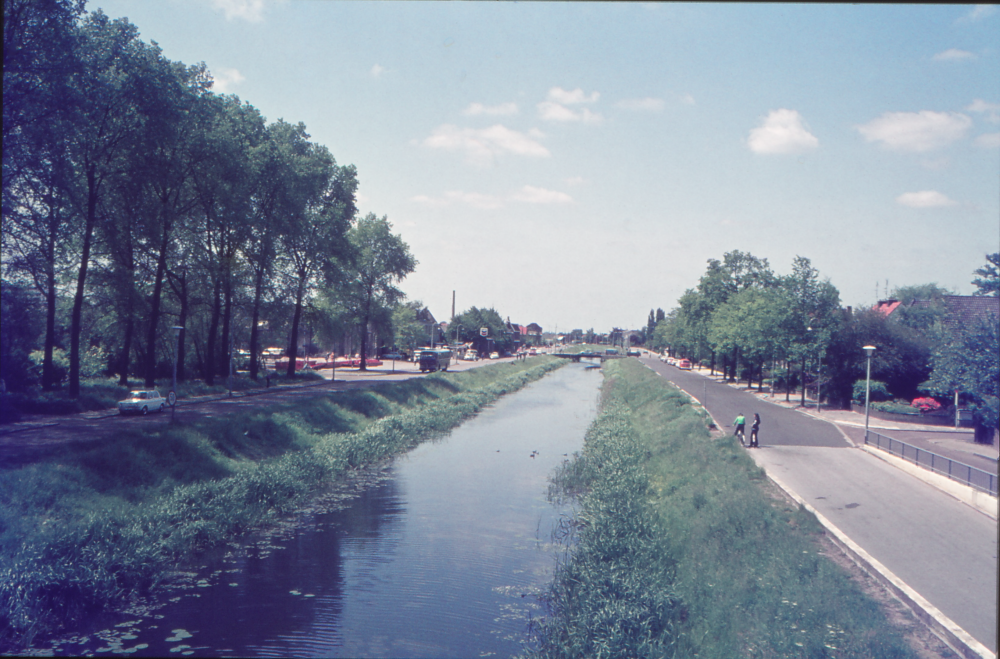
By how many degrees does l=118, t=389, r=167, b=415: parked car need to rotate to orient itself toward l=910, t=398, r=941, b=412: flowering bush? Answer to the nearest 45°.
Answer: approximately 135° to its left

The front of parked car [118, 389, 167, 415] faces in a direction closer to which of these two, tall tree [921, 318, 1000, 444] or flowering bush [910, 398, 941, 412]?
the tall tree

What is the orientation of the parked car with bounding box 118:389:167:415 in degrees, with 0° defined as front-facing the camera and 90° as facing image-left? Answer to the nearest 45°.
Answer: approximately 45°

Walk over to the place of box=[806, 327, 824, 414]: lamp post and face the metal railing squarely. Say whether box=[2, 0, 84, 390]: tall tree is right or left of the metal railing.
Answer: right

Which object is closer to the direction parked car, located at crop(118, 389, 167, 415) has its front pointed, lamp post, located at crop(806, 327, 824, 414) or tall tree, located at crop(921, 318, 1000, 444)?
the tall tree

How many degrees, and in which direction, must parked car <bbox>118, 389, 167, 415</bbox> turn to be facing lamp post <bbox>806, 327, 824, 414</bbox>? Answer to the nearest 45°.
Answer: approximately 135° to its left

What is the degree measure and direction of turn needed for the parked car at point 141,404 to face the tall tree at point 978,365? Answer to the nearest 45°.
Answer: approximately 90° to its left

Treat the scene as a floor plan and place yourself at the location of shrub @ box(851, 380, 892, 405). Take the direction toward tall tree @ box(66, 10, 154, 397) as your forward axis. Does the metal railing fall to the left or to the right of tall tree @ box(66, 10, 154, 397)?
left

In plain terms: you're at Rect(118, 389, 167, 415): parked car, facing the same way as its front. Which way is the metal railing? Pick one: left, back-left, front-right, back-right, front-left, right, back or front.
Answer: left

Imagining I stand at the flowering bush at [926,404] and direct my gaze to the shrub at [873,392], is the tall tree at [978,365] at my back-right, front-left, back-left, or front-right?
back-left
